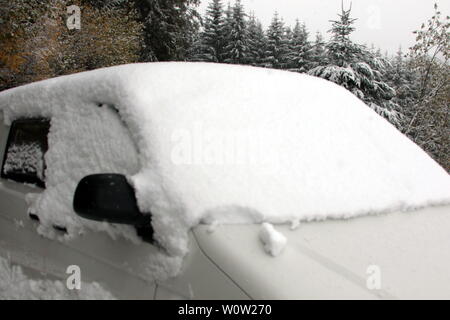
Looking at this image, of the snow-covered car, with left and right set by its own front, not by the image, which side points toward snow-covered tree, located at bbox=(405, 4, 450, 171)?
left

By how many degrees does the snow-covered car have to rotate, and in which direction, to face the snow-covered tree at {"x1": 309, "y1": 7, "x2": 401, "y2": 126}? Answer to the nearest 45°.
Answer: approximately 135° to its left

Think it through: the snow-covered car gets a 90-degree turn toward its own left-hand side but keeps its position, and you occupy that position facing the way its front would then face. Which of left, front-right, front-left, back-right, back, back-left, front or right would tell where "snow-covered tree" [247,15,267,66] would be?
front-left

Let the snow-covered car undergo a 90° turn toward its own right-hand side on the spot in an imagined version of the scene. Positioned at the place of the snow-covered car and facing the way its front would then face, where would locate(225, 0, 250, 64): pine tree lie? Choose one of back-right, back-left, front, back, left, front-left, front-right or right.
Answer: back-right

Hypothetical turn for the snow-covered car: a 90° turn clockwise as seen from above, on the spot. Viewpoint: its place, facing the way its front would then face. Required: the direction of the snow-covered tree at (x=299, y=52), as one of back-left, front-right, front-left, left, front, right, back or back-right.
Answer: back-right

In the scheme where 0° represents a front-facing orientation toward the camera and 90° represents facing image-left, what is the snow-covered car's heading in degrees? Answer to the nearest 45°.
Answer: approximately 315°

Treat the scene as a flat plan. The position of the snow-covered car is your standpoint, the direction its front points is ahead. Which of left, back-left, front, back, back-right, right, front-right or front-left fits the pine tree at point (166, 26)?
back-left
